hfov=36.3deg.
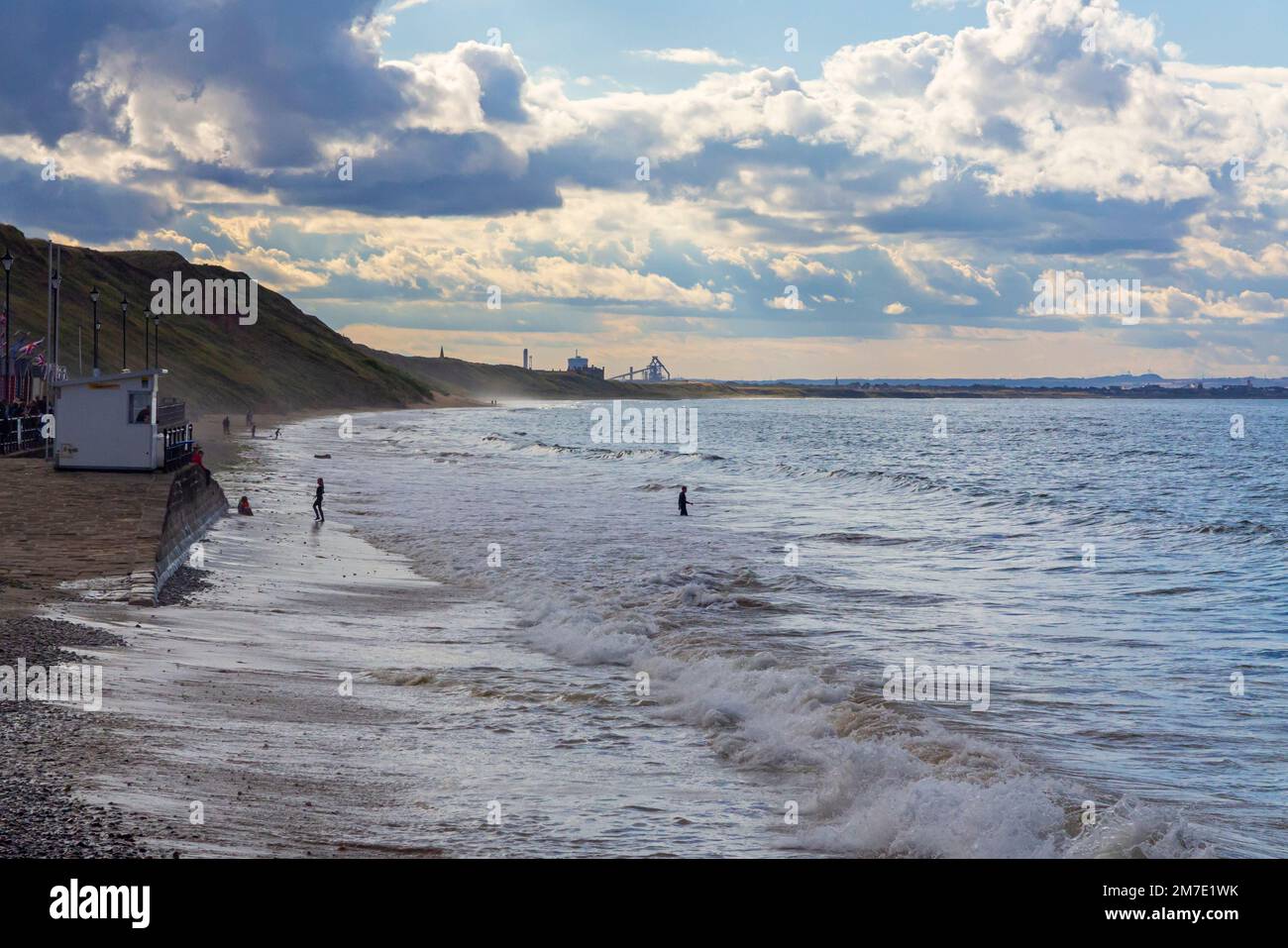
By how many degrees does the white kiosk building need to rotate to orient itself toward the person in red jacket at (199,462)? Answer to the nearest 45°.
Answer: approximately 45° to its left
